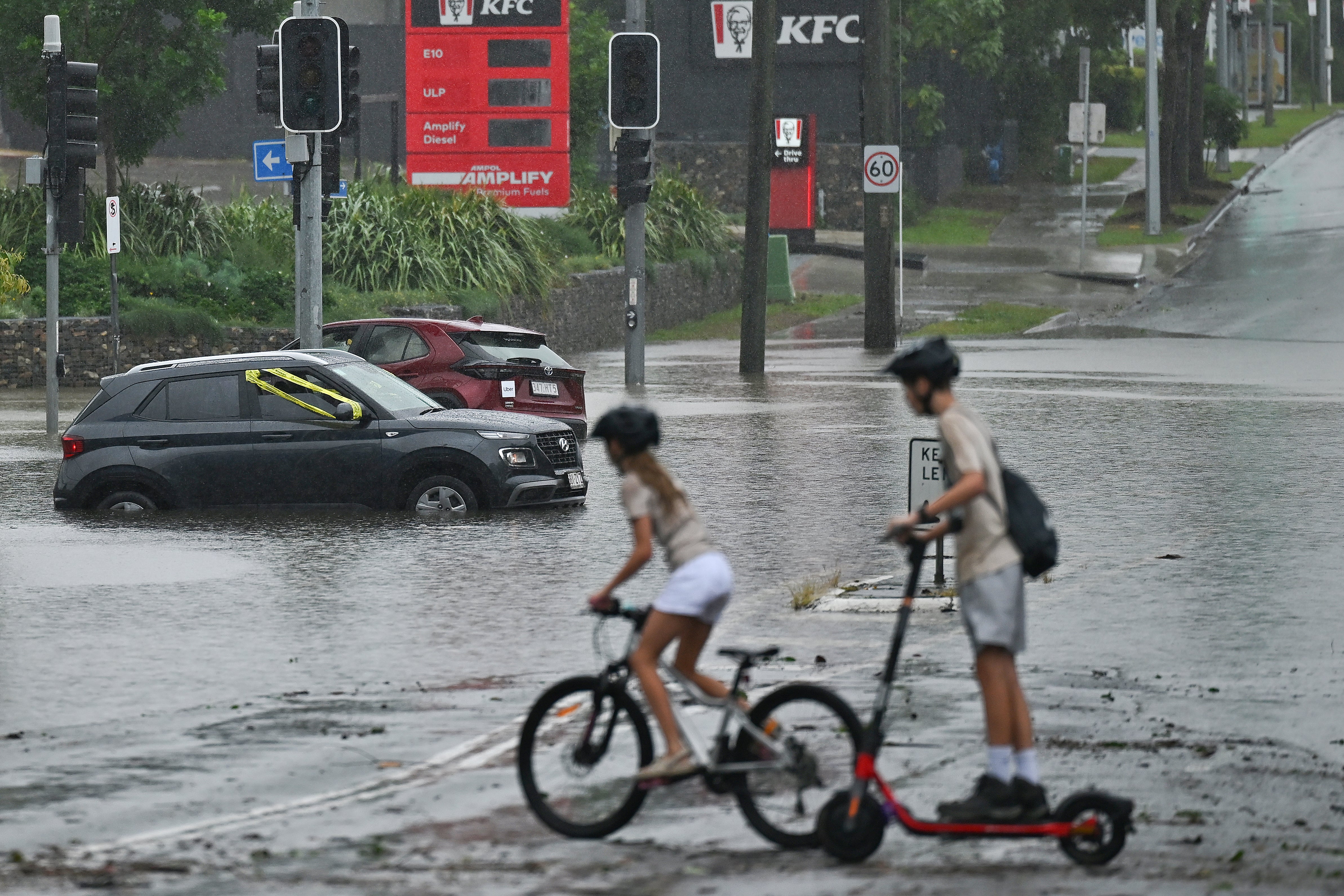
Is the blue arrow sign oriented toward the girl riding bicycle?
yes

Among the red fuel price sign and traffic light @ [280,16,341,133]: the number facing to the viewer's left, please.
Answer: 0

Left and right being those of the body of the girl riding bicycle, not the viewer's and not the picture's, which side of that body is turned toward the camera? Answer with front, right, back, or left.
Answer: left

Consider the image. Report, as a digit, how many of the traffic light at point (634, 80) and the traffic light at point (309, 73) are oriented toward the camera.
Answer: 2

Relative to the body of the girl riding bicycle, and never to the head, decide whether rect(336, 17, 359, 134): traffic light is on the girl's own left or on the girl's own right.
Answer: on the girl's own right

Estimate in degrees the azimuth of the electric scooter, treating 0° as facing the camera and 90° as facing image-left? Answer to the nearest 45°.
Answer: approximately 90°

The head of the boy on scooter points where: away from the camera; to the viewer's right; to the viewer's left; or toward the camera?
to the viewer's left

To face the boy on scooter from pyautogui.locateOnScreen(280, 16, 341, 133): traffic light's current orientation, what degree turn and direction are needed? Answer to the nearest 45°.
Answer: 0° — it already faces them

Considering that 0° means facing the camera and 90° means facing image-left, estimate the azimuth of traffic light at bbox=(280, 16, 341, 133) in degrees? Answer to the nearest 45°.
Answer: approximately 0°

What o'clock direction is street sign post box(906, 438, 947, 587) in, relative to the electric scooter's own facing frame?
The street sign post is roughly at 3 o'clock from the electric scooter.

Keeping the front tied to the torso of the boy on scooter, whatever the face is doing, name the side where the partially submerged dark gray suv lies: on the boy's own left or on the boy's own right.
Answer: on the boy's own right
